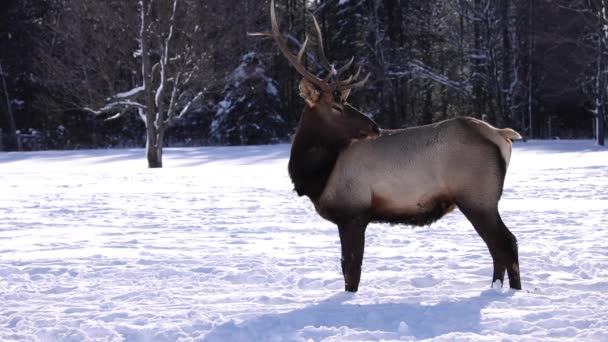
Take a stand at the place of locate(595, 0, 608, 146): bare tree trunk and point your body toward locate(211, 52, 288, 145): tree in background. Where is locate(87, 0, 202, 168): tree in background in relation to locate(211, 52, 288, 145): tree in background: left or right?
left

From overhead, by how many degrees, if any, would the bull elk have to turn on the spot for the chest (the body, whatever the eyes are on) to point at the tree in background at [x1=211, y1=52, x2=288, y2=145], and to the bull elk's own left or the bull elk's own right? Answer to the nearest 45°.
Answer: approximately 90° to the bull elk's own right

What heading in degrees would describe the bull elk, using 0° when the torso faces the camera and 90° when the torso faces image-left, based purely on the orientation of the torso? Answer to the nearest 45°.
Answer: approximately 90°

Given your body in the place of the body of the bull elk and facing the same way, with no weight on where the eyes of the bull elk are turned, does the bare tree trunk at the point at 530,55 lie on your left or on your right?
on your right

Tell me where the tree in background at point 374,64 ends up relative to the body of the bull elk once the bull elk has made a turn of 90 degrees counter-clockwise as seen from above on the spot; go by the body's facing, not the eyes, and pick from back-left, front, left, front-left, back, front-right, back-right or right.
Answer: back

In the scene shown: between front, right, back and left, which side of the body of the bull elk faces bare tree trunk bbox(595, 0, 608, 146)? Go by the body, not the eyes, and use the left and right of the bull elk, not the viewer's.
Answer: right

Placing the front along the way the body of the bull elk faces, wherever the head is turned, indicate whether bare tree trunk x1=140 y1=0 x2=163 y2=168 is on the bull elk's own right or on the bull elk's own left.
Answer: on the bull elk's own right
